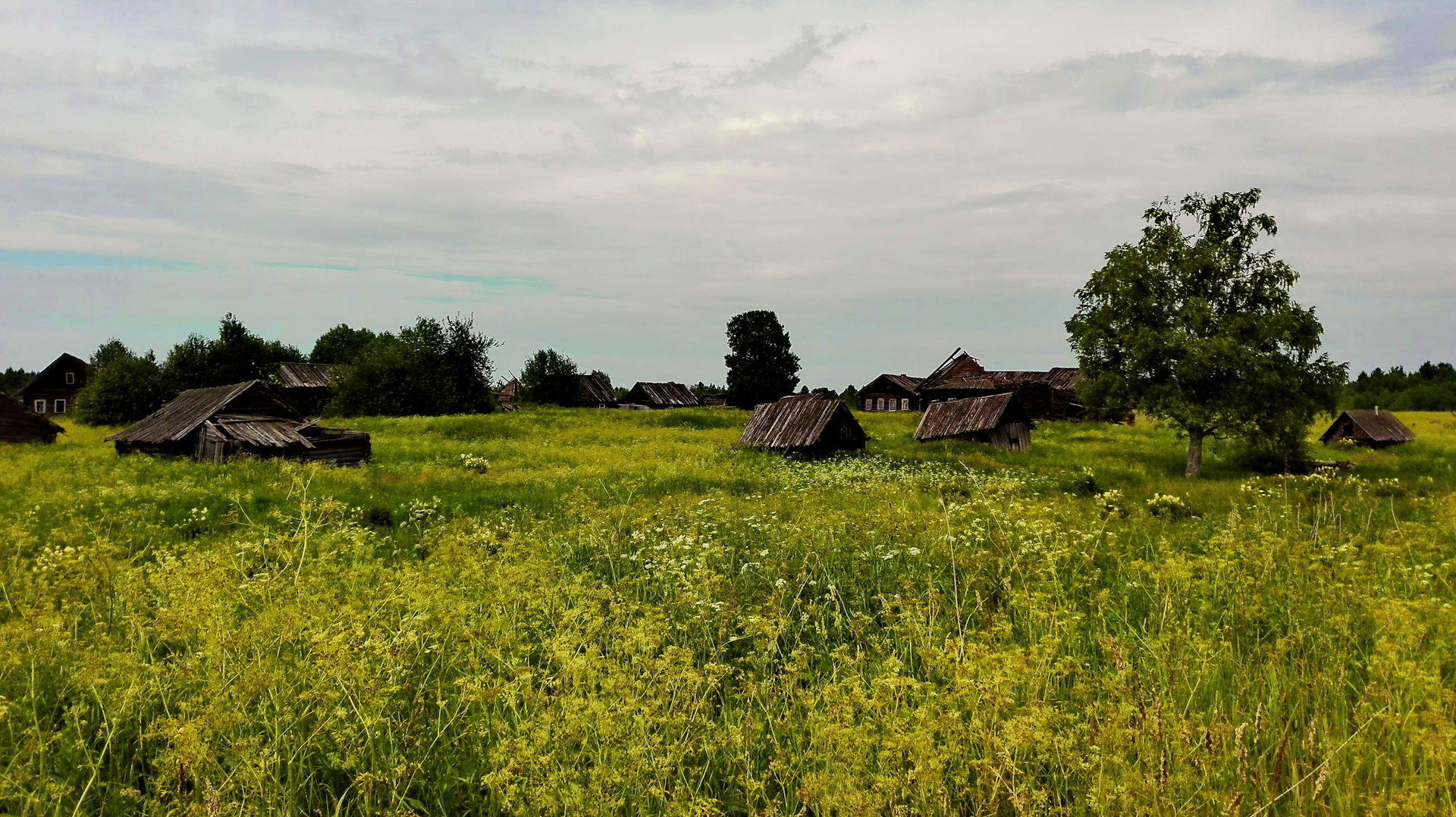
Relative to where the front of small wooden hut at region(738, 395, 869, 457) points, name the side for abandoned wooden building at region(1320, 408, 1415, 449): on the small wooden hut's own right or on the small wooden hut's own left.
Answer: on the small wooden hut's own left

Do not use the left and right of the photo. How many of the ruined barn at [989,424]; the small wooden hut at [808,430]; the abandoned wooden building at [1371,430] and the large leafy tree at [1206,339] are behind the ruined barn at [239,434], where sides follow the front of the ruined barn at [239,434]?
0

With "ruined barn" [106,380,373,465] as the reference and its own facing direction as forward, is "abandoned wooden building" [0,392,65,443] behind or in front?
behind

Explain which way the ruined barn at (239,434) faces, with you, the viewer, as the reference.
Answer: facing the viewer and to the right of the viewer

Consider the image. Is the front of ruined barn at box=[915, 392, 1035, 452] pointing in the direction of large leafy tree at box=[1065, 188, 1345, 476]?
yes

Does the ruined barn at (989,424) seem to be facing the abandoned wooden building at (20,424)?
no

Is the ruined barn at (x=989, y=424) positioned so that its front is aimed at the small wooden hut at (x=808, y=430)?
no

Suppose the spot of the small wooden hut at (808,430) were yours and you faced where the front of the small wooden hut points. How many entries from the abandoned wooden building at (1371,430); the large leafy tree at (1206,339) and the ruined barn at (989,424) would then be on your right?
0

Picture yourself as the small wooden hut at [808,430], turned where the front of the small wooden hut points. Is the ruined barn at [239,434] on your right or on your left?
on your right

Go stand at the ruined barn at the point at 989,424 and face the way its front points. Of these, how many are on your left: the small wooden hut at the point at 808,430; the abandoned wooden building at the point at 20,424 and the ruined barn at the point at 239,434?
0

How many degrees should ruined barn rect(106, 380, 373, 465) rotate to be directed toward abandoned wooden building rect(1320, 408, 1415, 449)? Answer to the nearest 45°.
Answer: approximately 45° to its left

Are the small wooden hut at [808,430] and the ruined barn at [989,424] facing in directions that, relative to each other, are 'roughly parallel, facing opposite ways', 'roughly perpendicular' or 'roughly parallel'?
roughly parallel

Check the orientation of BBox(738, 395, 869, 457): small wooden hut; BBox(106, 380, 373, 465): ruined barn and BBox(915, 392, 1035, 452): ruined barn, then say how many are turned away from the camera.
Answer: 0

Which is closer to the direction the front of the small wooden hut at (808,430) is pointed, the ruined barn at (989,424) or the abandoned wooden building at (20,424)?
the ruined barn
